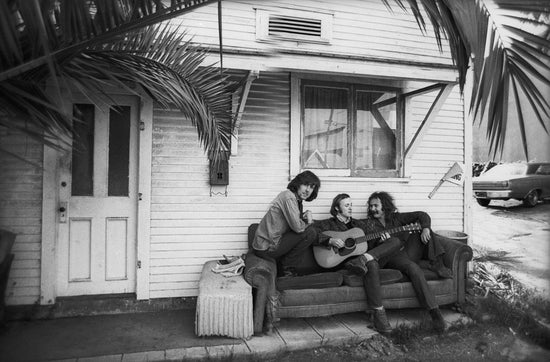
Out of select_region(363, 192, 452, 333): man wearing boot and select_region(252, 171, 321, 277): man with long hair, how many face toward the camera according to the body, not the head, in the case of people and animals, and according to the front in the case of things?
1

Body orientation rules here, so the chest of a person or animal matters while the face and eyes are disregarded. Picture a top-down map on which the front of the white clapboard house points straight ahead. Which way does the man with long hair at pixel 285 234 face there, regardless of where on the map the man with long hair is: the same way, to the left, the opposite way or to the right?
to the left

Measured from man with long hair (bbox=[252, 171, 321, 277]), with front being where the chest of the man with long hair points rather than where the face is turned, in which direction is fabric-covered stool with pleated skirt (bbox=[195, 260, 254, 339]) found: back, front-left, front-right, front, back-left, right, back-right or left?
back-right

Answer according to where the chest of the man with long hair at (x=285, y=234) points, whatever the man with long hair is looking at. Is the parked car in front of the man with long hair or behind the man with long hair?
in front

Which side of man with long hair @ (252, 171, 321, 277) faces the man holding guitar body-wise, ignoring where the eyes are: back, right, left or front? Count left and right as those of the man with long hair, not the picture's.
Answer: front

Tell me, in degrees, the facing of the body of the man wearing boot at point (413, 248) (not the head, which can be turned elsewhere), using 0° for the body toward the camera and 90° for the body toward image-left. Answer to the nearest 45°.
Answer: approximately 0°

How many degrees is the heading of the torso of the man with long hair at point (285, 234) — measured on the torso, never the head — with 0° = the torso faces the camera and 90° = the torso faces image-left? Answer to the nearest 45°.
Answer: approximately 270°

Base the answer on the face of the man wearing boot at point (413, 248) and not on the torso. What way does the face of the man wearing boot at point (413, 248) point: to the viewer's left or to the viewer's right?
to the viewer's left

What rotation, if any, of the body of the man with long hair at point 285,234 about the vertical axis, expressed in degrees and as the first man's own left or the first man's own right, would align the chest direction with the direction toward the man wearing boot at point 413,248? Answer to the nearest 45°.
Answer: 0° — they already face them

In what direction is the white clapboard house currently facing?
toward the camera
